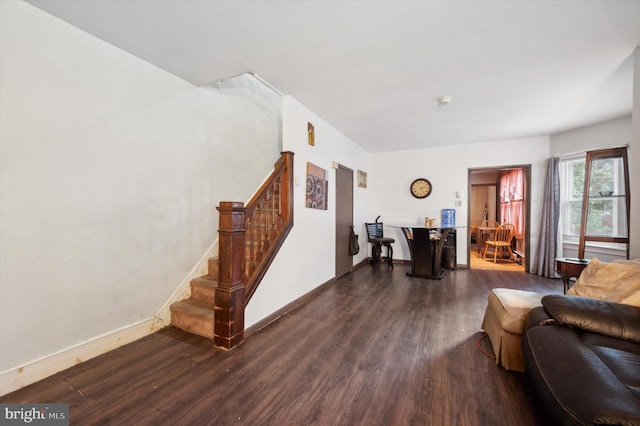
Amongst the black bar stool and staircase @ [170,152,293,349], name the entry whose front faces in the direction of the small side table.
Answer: the black bar stool

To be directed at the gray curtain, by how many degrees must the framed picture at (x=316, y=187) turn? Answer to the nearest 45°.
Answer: approximately 45° to its left

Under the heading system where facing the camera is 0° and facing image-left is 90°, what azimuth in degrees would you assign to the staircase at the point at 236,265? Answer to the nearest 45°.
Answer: approximately 45°

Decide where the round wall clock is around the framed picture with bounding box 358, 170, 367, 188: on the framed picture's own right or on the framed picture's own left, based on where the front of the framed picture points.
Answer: on the framed picture's own left

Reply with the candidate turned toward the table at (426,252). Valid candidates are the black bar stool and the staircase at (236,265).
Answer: the black bar stool

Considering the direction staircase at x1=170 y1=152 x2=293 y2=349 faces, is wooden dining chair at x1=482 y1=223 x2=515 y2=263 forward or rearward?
rearward

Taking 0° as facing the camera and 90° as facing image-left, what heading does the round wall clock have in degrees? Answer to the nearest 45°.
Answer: approximately 0°

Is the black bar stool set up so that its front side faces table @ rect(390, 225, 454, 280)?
yes

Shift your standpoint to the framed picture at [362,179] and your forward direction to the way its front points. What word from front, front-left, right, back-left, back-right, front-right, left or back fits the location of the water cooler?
front-left

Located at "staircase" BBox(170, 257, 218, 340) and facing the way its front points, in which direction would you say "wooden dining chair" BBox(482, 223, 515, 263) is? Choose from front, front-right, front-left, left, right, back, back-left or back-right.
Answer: back-left

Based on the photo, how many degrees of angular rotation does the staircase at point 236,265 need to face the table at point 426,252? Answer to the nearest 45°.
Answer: approximately 135° to its left

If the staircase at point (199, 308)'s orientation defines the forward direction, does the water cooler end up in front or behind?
behind
